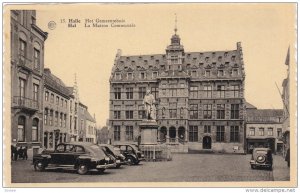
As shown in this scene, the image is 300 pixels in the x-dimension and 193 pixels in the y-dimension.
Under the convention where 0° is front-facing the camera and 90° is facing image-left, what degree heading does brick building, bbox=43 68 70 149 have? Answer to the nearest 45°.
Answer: approximately 315°

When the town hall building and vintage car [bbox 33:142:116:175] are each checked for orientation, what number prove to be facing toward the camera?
1

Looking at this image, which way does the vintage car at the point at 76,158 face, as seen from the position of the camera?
facing away from the viewer and to the left of the viewer
